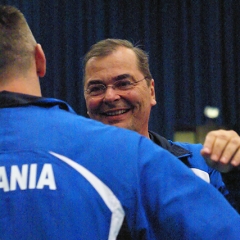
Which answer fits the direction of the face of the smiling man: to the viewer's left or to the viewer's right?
to the viewer's left

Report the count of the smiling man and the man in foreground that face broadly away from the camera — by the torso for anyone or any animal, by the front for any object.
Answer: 1

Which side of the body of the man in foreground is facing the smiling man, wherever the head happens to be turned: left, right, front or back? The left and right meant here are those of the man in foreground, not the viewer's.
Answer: front

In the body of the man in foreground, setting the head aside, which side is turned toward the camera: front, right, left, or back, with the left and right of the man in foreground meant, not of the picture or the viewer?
back

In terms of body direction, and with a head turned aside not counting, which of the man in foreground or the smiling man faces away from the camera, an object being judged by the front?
the man in foreground
